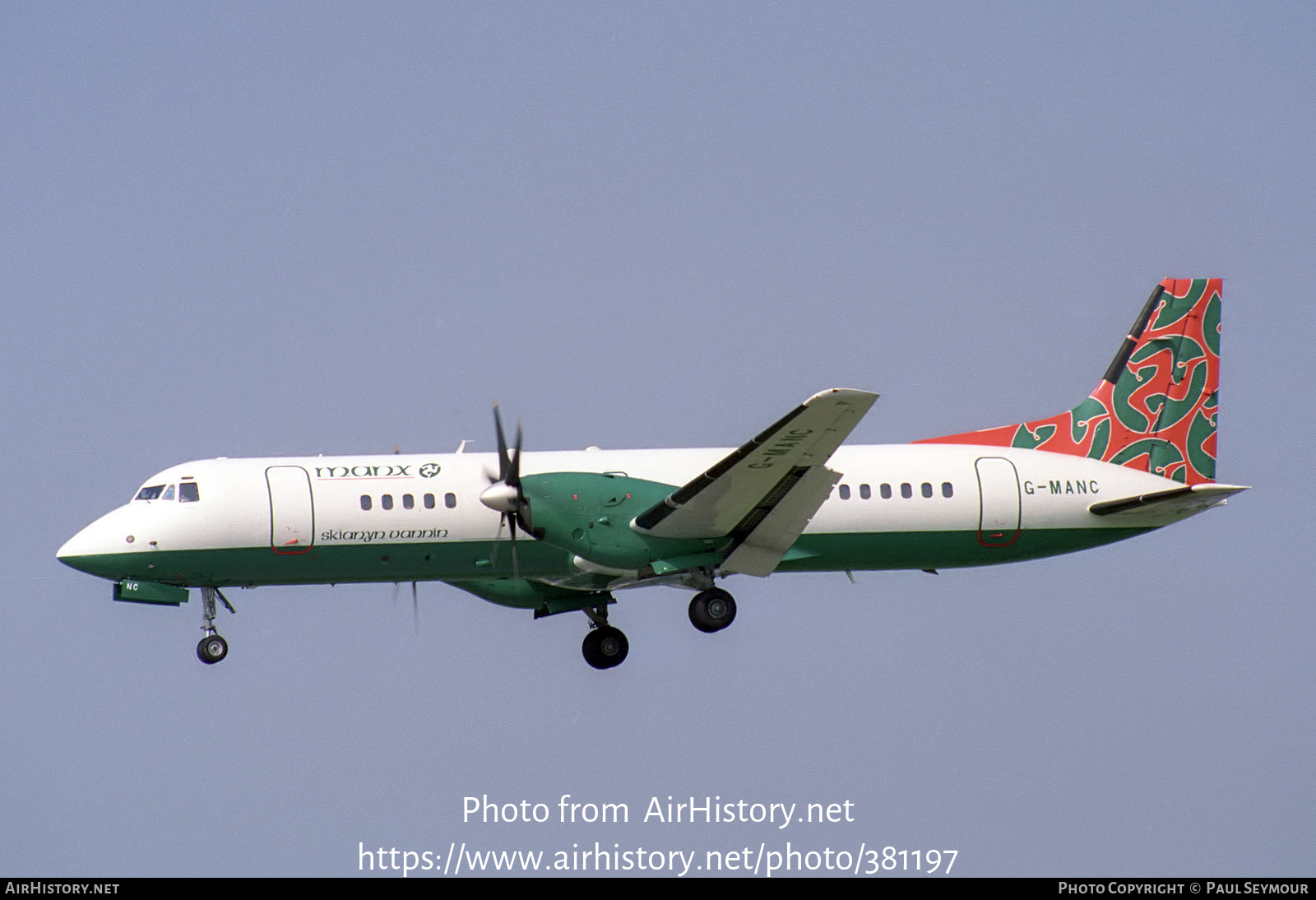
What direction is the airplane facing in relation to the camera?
to the viewer's left
